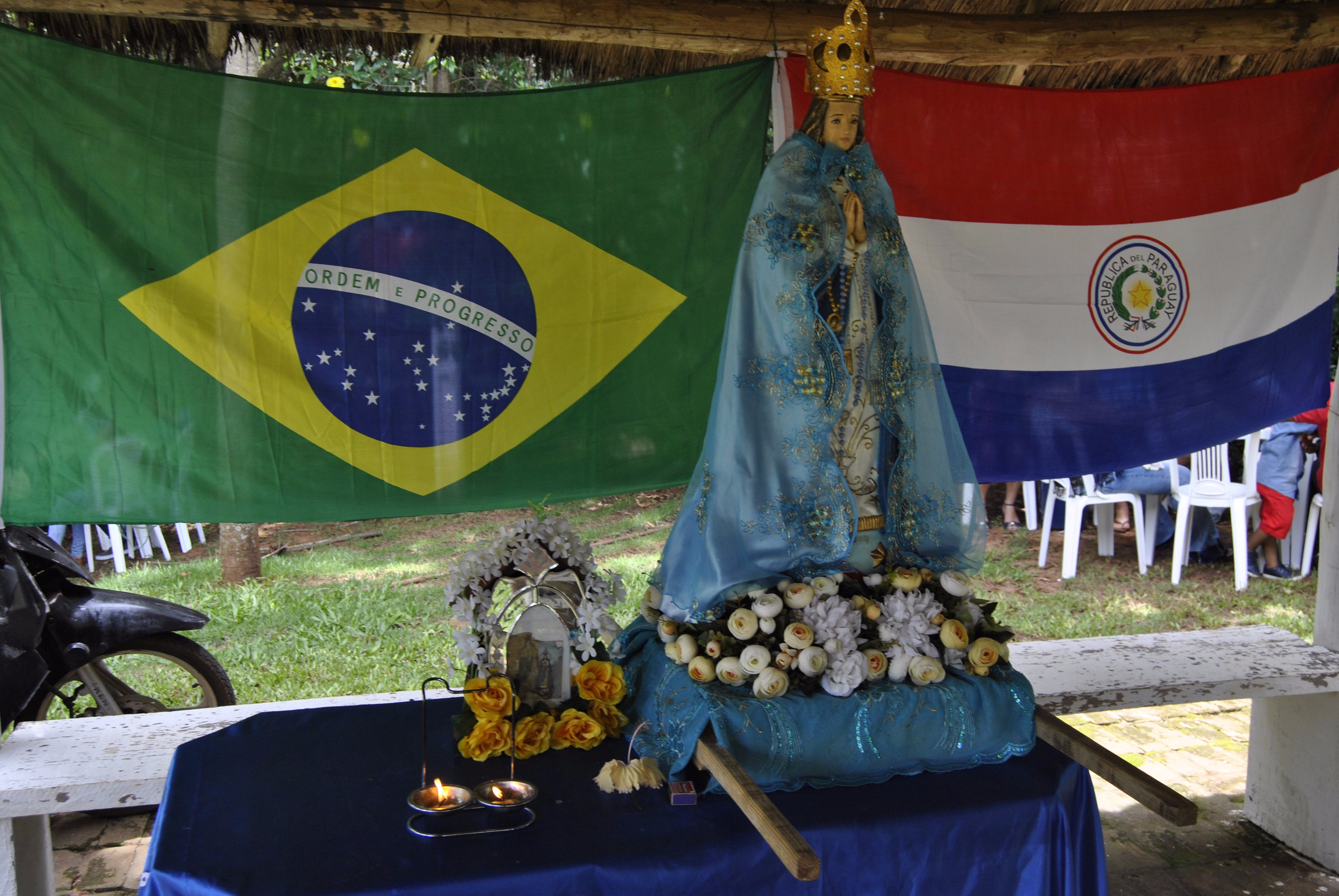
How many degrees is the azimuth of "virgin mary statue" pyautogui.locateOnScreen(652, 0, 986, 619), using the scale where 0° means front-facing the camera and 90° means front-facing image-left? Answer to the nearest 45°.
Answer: approximately 315°

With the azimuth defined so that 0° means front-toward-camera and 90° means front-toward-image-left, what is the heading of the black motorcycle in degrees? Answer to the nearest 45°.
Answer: approximately 270°

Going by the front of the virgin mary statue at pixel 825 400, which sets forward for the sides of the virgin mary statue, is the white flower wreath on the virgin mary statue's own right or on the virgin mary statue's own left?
on the virgin mary statue's own right

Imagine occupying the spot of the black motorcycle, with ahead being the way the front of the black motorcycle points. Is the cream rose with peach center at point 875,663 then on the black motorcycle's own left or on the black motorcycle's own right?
on the black motorcycle's own right

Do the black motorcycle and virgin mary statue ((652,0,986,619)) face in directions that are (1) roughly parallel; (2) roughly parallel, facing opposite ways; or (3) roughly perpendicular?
roughly perpendicular

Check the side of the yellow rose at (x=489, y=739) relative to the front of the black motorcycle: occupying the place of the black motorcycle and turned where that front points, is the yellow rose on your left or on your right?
on your right
